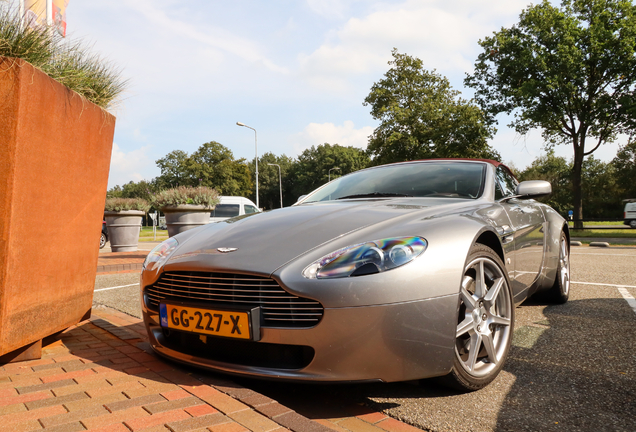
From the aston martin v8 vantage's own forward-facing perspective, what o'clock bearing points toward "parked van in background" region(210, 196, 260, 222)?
The parked van in background is roughly at 4 o'clock from the aston martin v8 vantage.

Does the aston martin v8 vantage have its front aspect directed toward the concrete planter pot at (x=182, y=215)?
no

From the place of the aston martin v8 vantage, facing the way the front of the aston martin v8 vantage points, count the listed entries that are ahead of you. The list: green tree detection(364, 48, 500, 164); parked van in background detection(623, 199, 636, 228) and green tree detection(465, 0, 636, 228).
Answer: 0

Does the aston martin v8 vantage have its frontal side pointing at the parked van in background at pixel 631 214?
no

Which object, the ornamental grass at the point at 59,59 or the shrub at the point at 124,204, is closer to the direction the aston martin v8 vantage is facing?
the ornamental grass

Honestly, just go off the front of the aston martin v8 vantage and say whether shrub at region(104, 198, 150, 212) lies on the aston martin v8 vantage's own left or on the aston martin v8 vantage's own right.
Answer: on the aston martin v8 vantage's own right

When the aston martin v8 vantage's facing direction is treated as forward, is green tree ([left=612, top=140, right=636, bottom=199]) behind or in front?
behind

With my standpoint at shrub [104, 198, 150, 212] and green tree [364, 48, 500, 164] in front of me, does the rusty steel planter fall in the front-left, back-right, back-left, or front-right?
back-right

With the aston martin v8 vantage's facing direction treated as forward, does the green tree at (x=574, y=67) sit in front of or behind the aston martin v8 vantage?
behind

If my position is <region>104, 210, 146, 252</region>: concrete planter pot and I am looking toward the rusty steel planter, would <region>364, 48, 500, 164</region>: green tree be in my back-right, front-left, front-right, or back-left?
back-left

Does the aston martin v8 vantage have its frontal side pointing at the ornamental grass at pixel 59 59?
no

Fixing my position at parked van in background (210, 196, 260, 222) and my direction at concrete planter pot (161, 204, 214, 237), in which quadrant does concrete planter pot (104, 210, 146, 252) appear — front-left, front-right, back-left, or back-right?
front-right

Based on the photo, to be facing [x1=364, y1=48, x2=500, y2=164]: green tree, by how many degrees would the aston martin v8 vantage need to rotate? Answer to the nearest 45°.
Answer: approximately 135° to its right

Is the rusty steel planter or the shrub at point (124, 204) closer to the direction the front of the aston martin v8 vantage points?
the rusty steel planter

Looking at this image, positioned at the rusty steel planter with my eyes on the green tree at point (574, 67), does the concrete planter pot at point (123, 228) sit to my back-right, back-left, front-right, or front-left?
front-left

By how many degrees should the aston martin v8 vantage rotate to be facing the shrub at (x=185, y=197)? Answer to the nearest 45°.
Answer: approximately 90° to its right

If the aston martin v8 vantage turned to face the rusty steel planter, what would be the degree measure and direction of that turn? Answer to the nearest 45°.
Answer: approximately 45° to its right

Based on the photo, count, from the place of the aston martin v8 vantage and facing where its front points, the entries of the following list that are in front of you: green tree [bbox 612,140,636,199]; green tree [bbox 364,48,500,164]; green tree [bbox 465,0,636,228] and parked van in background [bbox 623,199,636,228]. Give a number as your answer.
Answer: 0

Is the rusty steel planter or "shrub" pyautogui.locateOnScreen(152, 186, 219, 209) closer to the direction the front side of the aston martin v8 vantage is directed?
the rusty steel planter
